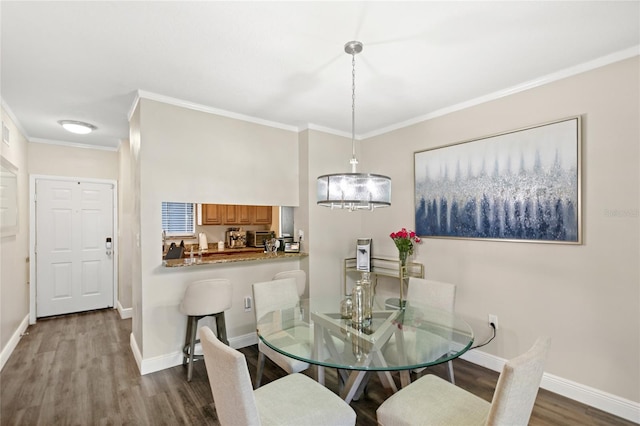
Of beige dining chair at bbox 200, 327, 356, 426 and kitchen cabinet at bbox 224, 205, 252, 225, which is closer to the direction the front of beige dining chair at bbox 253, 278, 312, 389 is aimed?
the beige dining chair

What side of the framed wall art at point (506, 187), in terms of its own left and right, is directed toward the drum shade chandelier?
front

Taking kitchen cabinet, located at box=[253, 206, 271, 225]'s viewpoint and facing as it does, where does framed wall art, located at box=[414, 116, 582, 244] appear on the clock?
The framed wall art is roughly at 11 o'clock from the kitchen cabinet.

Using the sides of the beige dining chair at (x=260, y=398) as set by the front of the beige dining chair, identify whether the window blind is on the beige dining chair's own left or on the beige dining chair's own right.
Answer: on the beige dining chair's own left

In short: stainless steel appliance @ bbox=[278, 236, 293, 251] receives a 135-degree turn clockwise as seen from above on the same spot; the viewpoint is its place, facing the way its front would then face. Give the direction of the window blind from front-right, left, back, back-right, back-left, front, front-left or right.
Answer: front-left

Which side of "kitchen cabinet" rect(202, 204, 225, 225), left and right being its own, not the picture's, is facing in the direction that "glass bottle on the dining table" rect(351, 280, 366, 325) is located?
front

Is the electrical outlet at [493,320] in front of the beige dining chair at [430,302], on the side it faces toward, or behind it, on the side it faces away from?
behind

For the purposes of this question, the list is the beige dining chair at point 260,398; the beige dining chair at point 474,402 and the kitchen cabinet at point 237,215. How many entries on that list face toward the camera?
1

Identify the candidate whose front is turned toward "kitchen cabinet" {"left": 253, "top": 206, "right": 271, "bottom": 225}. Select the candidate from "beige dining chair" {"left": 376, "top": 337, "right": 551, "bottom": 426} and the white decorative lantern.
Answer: the beige dining chair

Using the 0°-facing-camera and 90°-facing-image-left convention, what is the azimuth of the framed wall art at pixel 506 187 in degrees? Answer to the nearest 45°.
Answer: approximately 45°

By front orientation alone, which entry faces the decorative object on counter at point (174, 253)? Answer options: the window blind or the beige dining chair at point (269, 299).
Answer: the window blind

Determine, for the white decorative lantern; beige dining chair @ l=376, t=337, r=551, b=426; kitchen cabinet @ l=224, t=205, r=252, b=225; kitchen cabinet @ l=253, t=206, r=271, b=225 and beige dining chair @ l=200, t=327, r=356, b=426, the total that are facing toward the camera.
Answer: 3
